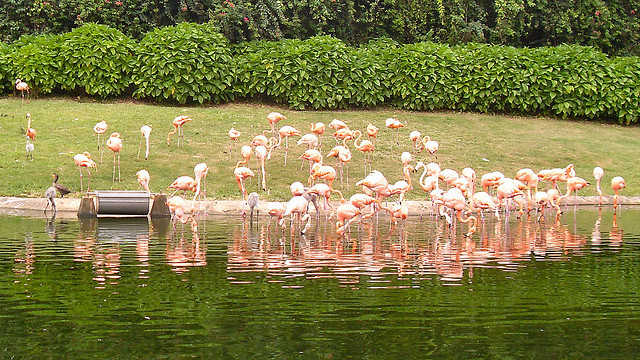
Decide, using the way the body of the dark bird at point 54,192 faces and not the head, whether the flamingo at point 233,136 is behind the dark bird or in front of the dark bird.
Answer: behind

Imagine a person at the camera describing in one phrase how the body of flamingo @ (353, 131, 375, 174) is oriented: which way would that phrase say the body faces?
to the viewer's left

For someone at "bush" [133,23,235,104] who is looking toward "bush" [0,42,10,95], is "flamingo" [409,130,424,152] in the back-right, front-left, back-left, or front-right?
back-left

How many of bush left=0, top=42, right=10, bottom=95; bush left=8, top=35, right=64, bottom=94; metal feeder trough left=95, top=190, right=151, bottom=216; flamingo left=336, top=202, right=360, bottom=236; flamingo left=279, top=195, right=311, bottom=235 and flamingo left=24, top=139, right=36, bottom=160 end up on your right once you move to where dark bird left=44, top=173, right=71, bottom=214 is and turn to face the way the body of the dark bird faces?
3

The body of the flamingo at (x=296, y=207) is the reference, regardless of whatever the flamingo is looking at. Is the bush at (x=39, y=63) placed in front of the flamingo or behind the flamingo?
behind

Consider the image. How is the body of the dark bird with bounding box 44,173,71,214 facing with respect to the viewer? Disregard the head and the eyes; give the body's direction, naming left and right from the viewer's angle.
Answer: facing to the left of the viewer
